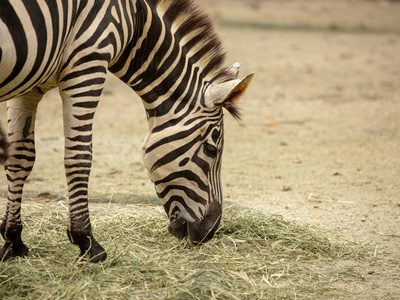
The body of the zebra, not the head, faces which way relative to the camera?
to the viewer's right
